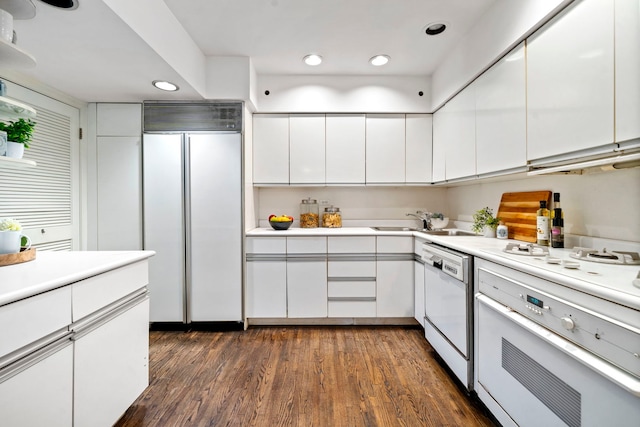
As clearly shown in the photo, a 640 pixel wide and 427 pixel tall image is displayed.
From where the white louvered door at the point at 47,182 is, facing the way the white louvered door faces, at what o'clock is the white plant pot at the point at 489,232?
The white plant pot is roughly at 12 o'clock from the white louvered door.

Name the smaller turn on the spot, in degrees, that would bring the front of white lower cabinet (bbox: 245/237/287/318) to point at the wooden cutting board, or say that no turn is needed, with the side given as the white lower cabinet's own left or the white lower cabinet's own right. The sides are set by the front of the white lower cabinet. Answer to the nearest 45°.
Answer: approximately 45° to the white lower cabinet's own left

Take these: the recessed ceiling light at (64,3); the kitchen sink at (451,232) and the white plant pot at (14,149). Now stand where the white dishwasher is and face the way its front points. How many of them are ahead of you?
2

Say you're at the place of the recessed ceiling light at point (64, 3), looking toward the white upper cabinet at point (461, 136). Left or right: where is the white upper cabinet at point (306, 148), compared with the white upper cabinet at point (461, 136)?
left

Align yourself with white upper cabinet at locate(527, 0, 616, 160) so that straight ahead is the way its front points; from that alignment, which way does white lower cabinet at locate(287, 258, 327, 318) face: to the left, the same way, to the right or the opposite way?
to the left

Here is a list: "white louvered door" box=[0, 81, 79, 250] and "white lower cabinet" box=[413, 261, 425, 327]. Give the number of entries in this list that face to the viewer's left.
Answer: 1
